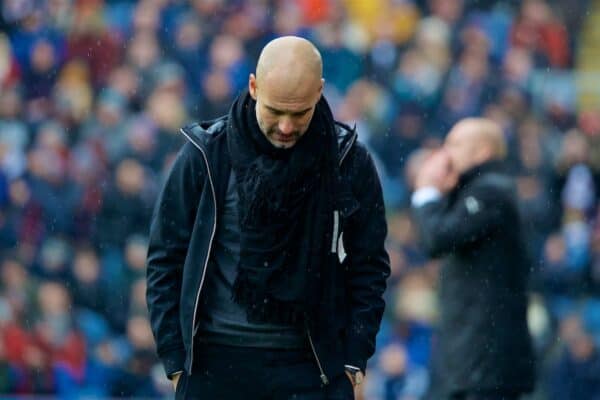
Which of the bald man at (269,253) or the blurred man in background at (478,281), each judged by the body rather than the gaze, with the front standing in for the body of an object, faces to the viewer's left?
the blurred man in background

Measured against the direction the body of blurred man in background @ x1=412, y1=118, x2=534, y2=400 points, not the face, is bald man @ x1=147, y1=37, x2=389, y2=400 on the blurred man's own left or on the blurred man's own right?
on the blurred man's own left

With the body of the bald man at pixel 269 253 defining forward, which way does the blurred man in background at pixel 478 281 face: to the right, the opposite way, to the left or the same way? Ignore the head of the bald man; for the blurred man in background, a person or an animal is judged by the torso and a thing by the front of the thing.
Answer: to the right

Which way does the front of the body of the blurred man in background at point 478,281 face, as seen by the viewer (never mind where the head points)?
to the viewer's left

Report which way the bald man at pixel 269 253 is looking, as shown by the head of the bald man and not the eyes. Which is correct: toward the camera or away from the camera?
toward the camera

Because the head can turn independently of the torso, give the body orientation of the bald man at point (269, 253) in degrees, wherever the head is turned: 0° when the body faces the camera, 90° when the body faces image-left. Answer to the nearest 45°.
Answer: approximately 0°

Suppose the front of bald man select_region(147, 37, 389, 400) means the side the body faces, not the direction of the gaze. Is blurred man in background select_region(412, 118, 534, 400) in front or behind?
behind

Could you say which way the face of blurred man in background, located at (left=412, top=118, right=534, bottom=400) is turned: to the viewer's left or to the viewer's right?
to the viewer's left

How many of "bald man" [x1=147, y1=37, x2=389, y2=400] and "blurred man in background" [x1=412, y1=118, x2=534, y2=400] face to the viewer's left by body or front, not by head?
1
